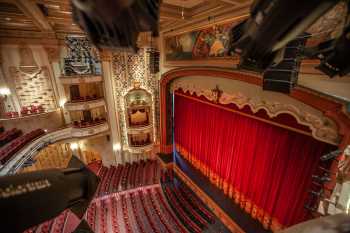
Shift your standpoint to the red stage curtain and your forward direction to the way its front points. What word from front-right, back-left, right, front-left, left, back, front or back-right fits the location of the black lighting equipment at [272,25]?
front-left

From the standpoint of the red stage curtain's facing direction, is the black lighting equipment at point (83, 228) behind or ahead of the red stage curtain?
ahead

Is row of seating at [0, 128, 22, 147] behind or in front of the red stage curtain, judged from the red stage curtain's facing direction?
in front

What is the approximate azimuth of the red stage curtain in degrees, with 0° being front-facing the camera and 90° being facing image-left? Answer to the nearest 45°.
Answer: approximately 45°

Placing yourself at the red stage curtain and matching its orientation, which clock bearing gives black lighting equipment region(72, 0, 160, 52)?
The black lighting equipment is roughly at 11 o'clock from the red stage curtain.

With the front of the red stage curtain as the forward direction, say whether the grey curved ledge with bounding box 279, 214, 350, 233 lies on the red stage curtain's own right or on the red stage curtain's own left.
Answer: on the red stage curtain's own left
